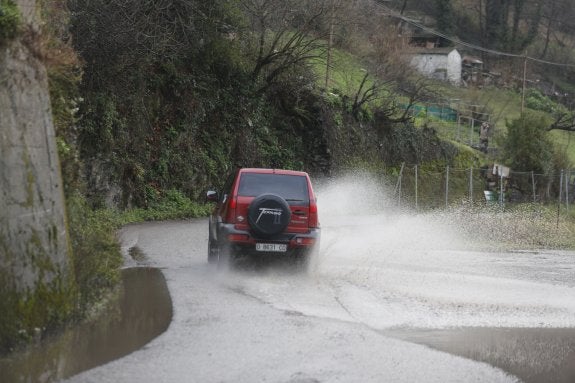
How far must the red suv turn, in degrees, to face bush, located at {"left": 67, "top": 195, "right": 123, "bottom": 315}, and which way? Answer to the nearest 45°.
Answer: approximately 135° to its left

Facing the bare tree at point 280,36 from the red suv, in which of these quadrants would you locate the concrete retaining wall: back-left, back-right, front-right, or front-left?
back-left

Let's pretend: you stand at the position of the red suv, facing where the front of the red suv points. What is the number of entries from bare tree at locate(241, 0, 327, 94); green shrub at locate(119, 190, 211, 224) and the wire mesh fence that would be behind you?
0

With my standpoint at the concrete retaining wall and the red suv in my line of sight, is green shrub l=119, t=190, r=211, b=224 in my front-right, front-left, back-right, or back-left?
front-left

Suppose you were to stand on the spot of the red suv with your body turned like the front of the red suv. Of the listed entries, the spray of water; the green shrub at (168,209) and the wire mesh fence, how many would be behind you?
0

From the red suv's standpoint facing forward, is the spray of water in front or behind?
in front

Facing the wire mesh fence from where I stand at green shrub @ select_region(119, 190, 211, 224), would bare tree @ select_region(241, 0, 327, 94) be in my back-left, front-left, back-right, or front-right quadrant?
front-left

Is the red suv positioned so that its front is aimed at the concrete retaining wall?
no

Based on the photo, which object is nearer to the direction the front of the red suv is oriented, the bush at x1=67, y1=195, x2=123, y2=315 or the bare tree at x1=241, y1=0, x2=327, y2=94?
the bare tree

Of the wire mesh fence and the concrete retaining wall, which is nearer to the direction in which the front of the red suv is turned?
the wire mesh fence

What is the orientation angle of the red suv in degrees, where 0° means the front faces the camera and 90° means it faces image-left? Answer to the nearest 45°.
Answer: approximately 180°

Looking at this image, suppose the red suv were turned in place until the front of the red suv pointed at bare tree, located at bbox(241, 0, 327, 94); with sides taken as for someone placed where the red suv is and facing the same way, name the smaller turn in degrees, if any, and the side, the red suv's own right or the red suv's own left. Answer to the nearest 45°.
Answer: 0° — it already faces it

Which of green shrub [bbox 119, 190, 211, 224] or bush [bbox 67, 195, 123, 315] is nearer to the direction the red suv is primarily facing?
the green shrub

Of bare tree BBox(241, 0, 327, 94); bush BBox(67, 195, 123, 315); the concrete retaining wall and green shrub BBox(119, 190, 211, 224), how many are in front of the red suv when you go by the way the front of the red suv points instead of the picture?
2
